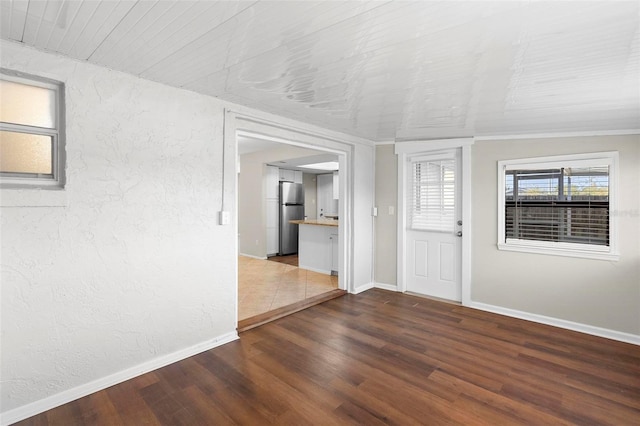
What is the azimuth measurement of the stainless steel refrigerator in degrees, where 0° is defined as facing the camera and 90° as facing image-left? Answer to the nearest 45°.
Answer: approximately 315°

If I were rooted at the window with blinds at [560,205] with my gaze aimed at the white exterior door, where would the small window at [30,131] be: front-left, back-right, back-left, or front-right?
front-left

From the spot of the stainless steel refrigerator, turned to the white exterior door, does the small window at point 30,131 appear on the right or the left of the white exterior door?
right

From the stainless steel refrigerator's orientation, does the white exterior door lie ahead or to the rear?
ahead

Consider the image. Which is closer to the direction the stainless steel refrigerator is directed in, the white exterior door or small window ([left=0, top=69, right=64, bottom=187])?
the white exterior door

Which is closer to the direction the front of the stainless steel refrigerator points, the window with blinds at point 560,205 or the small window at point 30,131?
the window with blinds

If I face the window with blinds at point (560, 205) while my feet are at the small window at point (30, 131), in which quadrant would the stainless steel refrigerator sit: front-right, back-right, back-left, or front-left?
front-left

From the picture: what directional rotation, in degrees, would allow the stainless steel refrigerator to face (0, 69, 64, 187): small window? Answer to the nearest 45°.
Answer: approximately 45° to its right

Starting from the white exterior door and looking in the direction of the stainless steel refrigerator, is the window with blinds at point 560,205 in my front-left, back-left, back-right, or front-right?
back-right

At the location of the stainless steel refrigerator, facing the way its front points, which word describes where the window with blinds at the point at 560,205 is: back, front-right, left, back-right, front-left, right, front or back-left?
front
